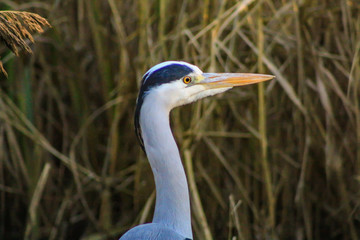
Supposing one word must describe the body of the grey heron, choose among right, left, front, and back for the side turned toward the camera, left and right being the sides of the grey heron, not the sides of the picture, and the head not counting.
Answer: right
